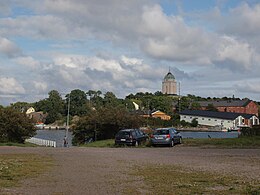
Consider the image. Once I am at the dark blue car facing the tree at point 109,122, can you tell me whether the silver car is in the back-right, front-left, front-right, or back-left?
back-right

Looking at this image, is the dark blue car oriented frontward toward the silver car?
no

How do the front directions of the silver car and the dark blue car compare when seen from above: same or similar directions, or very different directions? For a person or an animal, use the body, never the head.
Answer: same or similar directions
